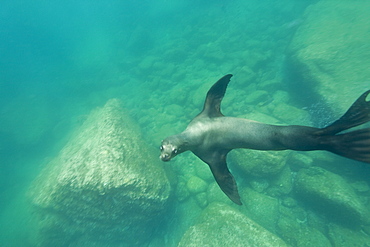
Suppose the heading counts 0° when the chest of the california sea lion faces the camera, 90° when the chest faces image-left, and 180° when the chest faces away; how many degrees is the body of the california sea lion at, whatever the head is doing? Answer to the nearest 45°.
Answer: approximately 90°

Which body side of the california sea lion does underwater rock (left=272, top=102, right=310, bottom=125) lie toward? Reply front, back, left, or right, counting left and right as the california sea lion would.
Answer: right
